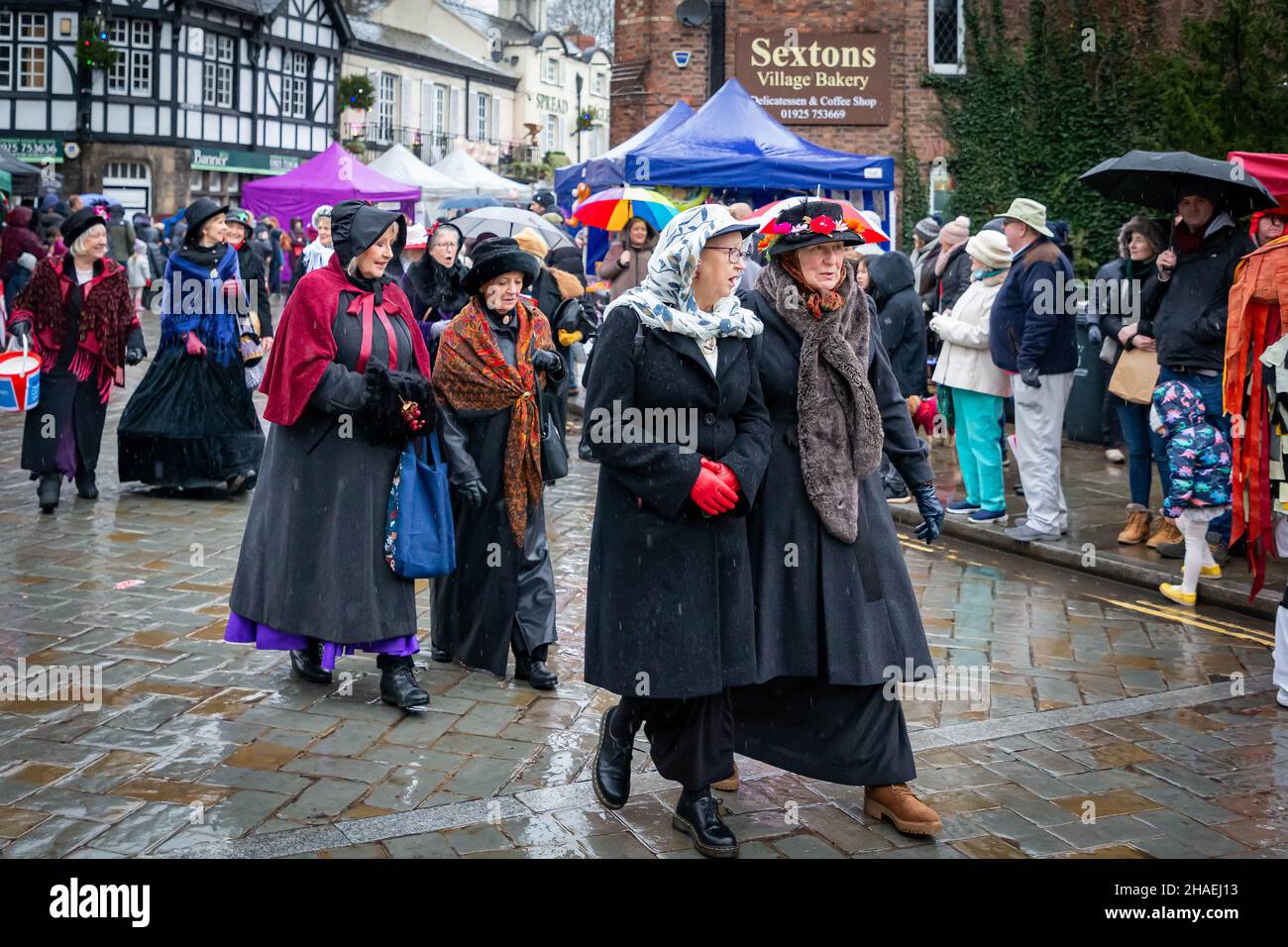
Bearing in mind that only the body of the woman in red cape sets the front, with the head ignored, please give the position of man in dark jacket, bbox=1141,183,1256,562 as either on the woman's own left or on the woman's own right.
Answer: on the woman's own left

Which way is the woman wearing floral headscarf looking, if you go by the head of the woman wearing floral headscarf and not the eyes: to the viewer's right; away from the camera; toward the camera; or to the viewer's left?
to the viewer's right

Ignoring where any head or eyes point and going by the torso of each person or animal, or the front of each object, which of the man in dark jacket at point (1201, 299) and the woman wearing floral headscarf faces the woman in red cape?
the man in dark jacket

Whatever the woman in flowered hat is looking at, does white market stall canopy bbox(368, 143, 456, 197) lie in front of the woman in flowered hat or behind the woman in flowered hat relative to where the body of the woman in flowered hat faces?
behind

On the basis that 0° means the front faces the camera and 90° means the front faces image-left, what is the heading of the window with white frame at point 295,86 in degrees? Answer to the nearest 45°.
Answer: approximately 315°

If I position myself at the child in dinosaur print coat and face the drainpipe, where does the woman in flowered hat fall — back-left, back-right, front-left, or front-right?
back-left

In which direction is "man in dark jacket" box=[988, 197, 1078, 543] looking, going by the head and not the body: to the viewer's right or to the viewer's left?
to the viewer's left

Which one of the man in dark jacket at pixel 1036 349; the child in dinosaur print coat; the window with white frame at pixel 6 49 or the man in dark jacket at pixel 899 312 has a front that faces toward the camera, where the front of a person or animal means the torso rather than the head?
the window with white frame
